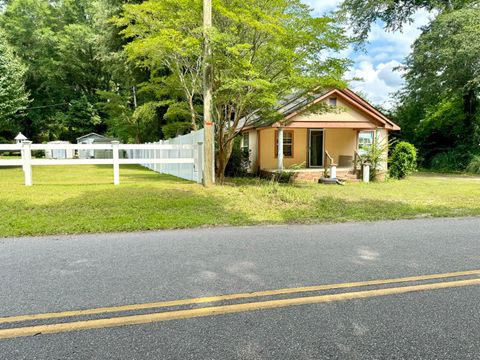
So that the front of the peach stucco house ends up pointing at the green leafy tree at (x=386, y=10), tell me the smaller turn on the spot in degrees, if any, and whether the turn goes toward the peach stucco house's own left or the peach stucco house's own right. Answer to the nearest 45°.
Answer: approximately 135° to the peach stucco house's own left

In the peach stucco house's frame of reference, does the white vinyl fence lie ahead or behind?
ahead

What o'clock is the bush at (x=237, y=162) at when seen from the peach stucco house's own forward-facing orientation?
The bush is roughly at 2 o'clock from the peach stucco house.

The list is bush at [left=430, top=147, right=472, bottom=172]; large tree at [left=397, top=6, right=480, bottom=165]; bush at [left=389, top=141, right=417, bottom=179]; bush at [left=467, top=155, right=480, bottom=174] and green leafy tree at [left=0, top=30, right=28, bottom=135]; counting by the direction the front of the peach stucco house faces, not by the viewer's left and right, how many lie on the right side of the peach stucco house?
1

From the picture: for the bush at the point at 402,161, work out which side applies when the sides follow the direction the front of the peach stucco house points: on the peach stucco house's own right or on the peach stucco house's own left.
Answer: on the peach stucco house's own left

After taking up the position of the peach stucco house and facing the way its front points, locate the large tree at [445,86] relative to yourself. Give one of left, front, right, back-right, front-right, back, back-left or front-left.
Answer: back-left

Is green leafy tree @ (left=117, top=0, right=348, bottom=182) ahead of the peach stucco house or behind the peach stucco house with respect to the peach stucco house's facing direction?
ahead

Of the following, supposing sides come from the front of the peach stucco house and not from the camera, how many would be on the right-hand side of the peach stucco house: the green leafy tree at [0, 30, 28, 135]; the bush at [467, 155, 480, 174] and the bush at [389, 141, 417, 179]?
1

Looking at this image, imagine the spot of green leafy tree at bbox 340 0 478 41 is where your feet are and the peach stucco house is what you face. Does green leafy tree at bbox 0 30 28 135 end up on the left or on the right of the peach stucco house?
right

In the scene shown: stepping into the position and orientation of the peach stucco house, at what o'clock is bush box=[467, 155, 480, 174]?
The bush is roughly at 8 o'clock from the peach stucco house.

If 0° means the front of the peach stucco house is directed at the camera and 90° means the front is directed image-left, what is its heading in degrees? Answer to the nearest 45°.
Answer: approximately 0°

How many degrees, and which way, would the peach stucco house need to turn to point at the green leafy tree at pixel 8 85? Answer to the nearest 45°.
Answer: approximately 90° to its right

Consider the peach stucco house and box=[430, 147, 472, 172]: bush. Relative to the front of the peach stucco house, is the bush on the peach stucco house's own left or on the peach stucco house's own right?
on the peach stucco house's own left
